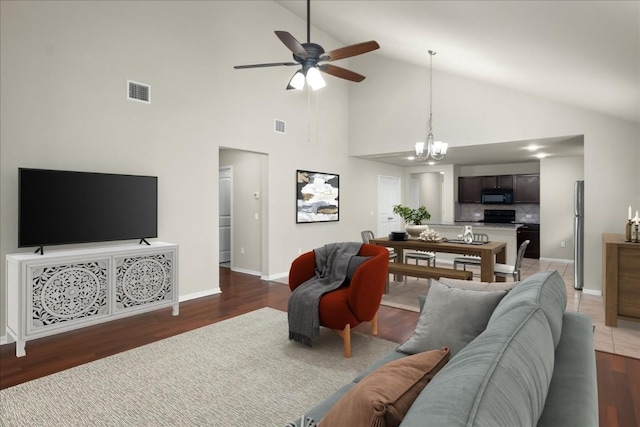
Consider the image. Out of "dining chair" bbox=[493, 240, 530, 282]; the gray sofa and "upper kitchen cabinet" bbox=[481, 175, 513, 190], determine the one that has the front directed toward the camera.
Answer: the upper kitchen cabinet

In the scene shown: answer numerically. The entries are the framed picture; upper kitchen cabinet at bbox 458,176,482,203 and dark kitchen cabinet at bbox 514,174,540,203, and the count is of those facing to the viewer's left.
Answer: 0

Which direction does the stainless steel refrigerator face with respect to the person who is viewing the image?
facing to the left of the viewer

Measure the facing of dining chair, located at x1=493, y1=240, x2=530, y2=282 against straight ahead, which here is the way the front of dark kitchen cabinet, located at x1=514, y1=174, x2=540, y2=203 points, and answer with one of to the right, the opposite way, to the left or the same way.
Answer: to the right

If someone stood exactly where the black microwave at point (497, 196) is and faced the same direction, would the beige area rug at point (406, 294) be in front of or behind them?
in front

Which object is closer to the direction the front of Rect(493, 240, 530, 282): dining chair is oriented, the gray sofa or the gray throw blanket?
the gray throw blanket

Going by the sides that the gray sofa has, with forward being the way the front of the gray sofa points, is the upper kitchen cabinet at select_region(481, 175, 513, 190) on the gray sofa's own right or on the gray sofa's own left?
on the gray sofa's own right

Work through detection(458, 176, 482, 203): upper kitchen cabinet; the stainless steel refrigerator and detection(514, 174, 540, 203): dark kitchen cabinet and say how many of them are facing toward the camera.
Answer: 2

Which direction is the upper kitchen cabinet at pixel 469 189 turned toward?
toward the camera

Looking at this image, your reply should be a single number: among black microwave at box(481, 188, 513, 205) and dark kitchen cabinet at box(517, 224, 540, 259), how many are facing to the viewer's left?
0

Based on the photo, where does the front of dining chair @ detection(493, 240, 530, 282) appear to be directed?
to the viewer's left

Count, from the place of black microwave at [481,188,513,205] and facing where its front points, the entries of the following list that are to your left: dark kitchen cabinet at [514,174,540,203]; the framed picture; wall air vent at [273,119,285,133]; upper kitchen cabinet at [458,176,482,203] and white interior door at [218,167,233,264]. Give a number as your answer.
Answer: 1

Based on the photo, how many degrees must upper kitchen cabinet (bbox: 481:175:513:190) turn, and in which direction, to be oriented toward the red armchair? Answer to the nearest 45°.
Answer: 0° — it already faces it

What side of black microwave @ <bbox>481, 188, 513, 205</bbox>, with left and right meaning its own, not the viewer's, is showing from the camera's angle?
front

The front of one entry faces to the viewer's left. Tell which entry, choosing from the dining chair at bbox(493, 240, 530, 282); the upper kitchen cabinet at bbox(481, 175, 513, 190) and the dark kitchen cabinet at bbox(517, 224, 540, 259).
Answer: the dining chair

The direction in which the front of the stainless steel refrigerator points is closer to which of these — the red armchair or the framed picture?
the framed picture

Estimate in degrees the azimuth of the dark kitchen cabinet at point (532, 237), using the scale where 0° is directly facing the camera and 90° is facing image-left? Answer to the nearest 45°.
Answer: approximately 0°

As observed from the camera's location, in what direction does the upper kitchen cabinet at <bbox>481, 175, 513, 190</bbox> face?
facing the viewer
